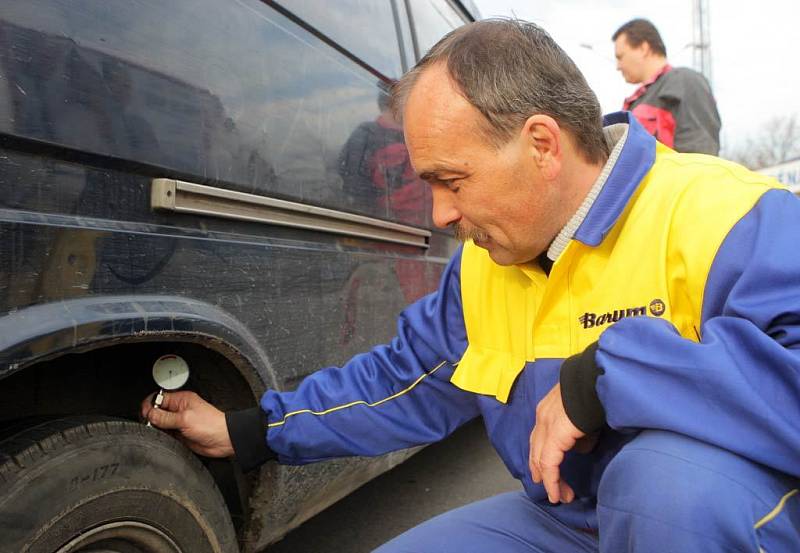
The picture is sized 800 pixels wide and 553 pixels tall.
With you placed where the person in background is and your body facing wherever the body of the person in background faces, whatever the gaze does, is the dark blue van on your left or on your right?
on your left

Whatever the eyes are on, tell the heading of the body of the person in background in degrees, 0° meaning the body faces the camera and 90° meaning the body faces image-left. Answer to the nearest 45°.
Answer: approximately 90°

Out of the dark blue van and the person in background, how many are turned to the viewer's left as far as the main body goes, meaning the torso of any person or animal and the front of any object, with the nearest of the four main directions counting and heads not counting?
1

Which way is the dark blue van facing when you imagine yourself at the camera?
facing away from the viewer and to the right of the viewer

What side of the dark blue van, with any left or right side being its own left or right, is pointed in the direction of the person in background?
front

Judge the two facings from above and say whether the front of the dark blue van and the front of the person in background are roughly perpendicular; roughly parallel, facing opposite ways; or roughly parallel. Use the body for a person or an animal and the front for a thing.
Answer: roughly perpendicular
